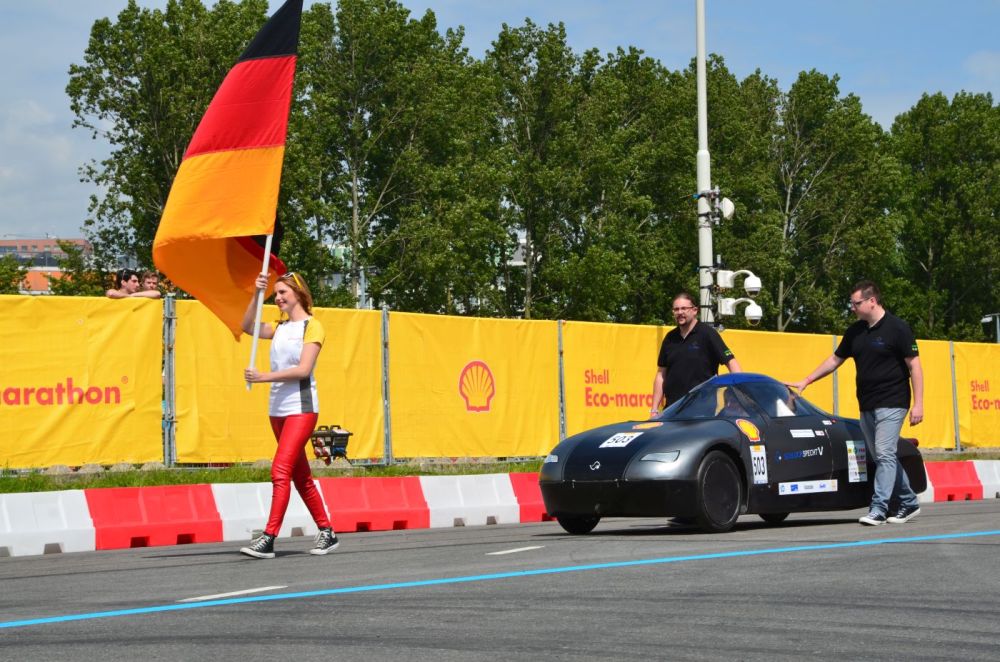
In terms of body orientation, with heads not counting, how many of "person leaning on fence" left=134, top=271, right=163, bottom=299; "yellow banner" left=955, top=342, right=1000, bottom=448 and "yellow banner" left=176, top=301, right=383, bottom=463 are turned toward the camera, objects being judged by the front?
3

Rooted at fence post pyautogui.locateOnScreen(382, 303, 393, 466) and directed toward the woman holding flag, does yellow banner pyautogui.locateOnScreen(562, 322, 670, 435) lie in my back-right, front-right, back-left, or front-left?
back-left

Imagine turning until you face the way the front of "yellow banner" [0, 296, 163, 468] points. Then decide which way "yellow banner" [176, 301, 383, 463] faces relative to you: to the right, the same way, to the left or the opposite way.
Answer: the same way

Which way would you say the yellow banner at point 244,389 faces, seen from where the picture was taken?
facing the viewer

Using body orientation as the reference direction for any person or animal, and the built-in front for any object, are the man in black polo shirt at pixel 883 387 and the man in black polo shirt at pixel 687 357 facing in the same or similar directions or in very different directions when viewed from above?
same or similar directions

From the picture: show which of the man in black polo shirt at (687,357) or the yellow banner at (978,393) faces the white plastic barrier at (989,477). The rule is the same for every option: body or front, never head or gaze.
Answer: the yellow banner

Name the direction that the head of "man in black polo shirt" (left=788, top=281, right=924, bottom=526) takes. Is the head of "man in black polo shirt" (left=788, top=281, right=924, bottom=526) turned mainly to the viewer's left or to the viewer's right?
to the viewer's left

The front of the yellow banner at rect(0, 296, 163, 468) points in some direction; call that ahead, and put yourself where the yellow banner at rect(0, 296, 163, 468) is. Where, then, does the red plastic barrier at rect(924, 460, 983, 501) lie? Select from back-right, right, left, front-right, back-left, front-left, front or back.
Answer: left

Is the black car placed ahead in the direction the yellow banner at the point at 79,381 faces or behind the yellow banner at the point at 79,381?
ahead

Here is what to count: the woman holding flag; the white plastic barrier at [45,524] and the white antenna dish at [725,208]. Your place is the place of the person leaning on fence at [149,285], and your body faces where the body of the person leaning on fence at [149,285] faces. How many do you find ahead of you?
2

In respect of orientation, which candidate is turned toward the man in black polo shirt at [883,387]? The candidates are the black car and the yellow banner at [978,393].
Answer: the yellow banner

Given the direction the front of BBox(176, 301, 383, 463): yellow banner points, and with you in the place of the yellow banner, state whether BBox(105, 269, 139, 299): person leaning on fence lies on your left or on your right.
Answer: on your right

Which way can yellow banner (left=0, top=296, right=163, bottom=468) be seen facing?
toward the camera

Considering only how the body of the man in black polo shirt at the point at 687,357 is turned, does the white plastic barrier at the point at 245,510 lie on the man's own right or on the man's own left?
on the man's own right

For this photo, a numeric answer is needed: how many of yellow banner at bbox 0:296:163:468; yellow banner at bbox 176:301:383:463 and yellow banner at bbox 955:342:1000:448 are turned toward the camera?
3

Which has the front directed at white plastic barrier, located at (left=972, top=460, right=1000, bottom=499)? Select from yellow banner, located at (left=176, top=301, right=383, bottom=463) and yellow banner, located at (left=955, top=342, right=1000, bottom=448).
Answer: yellow banner, located at (left=955, top=342, right=1000, bottom=448)
